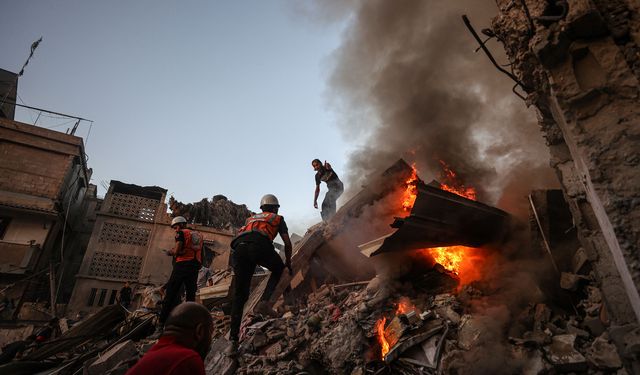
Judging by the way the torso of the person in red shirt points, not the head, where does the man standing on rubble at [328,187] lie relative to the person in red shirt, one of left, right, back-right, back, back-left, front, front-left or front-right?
front

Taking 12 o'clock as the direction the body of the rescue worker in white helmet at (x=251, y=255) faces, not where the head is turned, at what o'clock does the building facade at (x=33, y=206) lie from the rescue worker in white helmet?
The building facade is roughly at 9 o'clock from the rescue worker in white helmet.

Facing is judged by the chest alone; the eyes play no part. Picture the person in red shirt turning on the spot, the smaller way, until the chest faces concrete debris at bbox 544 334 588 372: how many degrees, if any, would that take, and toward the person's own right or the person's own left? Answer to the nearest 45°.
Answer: approximately 45° to the person's own right

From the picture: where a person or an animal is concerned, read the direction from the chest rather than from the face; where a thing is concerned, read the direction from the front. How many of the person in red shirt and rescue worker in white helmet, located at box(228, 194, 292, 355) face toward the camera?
0

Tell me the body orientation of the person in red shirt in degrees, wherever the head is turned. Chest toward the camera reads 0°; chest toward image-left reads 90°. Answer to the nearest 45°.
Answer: approximately 225°

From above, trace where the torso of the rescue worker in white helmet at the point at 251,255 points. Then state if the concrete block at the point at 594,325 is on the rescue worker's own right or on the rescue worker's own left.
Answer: on the rescue worker's own right

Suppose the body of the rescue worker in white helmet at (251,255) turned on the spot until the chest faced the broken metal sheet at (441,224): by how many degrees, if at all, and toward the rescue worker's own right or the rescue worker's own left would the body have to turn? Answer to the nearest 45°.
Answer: approximately 45° to the rescue worker's own right

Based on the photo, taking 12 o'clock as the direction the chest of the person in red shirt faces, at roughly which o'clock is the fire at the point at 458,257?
The fire is roughly at 1 o'clock from the person in red shirt.

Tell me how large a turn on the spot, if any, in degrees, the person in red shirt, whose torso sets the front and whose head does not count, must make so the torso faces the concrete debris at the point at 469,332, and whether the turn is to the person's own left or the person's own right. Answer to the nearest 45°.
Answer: approximately 45° to the person's own right

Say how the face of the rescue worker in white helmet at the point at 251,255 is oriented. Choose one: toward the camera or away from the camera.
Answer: away from the camera

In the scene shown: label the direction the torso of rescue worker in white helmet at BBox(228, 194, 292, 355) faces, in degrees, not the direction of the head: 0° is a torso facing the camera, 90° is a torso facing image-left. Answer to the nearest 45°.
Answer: approximately 225°

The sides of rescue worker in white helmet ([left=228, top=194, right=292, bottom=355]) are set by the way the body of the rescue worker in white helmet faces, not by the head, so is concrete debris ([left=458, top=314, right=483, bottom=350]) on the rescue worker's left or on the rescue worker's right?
on the rescue worker's right

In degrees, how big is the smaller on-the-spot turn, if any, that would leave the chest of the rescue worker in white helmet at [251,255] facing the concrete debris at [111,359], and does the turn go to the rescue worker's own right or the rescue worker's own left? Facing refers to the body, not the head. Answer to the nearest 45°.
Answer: approximately 135° to the rescue worker's own left

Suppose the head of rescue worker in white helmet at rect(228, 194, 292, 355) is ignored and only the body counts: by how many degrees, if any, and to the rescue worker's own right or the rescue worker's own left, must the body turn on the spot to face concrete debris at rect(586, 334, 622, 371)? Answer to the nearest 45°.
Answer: approximately 90° to the rescue worker's own right

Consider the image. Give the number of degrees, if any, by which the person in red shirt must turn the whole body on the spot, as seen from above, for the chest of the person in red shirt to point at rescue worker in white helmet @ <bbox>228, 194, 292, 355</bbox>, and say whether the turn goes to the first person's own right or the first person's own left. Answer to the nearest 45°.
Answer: approximately 45° to the first person's own left
